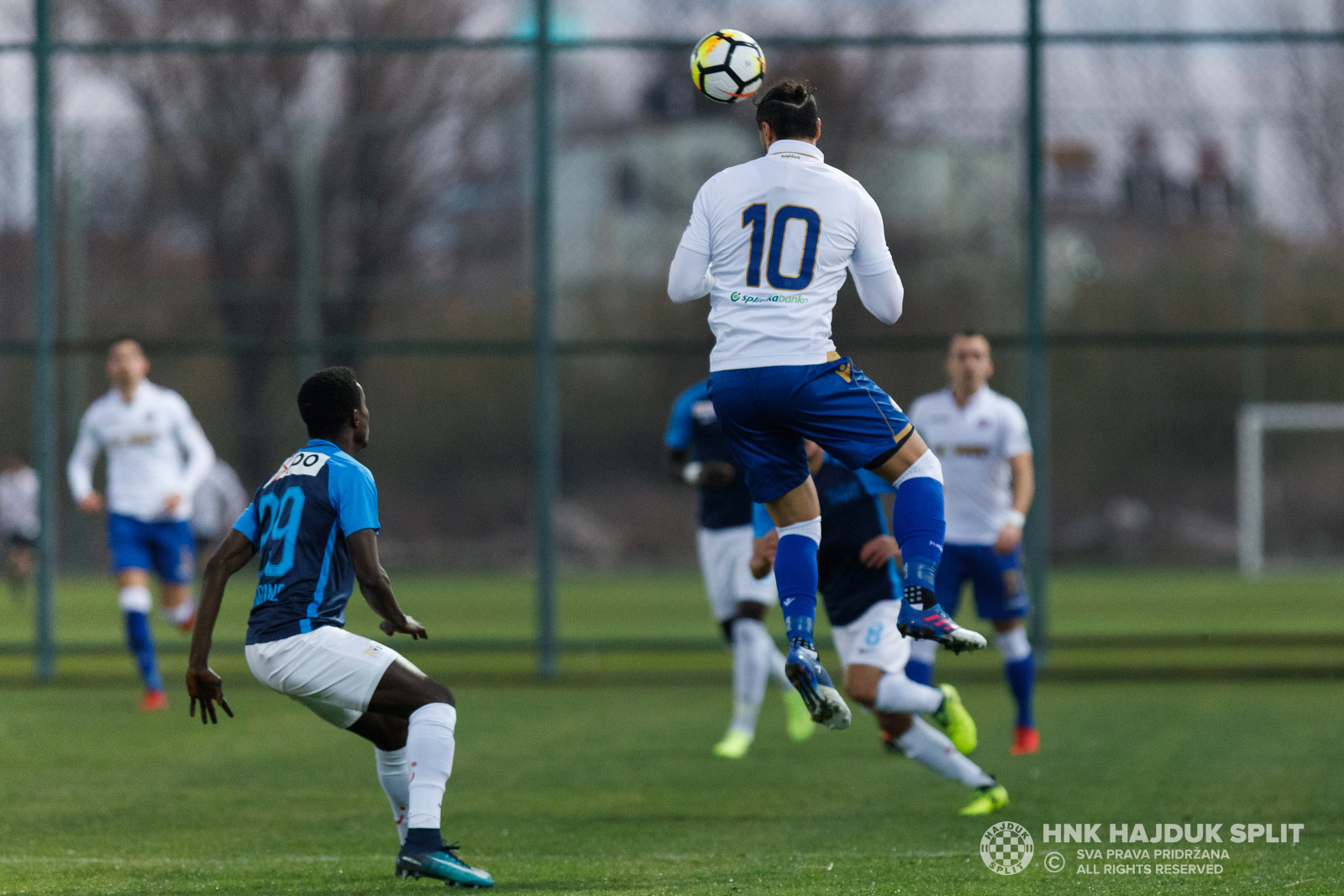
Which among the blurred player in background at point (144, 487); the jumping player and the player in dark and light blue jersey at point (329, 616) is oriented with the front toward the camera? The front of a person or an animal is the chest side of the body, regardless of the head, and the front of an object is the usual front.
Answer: the blurred player in background

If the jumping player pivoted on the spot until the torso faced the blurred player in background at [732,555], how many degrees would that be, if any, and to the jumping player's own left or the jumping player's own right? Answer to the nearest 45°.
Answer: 0° — they already face them

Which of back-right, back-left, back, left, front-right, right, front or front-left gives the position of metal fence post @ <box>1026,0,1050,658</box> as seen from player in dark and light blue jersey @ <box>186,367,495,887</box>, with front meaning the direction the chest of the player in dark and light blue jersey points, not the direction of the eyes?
front

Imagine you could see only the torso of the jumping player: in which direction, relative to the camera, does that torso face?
away from the camera

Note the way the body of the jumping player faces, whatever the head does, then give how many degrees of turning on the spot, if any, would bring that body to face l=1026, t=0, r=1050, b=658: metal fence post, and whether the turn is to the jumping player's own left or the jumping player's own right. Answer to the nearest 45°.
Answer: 0° — they already face it

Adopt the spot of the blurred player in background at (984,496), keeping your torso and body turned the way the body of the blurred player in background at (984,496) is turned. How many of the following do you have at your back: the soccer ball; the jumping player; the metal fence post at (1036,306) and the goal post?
2

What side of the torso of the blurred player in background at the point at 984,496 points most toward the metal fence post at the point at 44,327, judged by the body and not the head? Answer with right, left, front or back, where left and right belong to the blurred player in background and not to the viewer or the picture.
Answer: right

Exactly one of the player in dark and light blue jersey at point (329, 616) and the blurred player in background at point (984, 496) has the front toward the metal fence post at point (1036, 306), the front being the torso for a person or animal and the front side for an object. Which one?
the player in dark and light blue jersey

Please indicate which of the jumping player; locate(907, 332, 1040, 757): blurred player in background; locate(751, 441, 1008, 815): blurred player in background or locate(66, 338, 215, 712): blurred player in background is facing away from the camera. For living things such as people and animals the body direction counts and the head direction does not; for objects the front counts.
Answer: the jumping player

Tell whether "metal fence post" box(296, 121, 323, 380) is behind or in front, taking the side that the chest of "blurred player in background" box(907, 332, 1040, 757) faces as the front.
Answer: behind

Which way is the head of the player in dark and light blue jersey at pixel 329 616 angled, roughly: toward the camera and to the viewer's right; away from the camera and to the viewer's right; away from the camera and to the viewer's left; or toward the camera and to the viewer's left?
away from the camera and to the viewer's right

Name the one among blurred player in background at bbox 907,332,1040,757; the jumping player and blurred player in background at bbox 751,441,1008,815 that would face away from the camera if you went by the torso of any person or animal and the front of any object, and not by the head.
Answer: the jumping player

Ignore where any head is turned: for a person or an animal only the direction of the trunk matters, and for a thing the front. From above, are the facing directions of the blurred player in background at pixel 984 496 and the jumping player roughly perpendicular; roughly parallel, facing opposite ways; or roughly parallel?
roughly parallel, facing opposite ways

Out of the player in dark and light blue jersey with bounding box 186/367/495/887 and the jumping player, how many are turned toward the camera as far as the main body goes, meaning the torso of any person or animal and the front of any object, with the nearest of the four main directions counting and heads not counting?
0

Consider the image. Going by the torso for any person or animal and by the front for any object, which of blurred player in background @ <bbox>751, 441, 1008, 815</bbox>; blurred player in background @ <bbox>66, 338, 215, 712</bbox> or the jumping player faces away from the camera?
the jumping player

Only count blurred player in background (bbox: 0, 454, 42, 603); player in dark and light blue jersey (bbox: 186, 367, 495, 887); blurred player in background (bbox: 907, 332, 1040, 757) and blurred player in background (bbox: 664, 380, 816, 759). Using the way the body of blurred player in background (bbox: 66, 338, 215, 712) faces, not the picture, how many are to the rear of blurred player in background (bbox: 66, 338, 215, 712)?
1

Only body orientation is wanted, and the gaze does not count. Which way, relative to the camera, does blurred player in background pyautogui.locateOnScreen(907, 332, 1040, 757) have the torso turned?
toward the camera

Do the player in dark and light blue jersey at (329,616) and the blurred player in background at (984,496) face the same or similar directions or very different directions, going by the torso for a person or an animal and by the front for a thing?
very different directions
